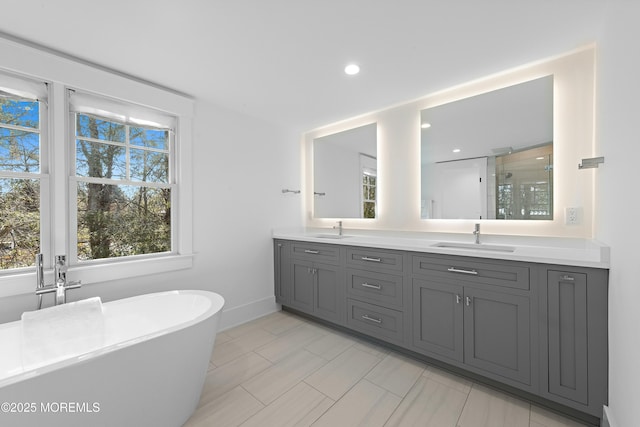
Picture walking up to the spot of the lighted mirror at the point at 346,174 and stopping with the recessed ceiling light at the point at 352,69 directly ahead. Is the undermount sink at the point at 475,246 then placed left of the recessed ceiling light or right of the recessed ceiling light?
left

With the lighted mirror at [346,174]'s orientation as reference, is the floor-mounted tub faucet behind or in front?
in front

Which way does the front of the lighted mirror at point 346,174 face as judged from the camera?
facing the viewer and to the left of the viewer

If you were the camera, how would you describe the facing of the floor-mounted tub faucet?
facing the viewer

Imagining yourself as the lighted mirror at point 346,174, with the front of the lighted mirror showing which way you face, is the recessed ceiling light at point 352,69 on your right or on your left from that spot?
on your left

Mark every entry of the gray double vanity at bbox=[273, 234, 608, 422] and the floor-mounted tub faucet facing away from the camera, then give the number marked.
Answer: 0

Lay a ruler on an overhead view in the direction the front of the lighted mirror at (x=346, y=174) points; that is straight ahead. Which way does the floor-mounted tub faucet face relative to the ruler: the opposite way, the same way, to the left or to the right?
to the left

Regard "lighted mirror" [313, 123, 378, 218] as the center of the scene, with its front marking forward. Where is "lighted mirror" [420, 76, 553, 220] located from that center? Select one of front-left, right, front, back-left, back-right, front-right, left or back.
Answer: left

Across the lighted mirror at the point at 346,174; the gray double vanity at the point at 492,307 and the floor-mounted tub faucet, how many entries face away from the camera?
0

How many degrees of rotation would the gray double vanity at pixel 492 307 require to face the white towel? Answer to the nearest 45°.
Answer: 0° — it already faces it

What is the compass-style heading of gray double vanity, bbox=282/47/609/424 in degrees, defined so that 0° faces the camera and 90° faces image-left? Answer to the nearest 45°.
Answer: approximately 45°

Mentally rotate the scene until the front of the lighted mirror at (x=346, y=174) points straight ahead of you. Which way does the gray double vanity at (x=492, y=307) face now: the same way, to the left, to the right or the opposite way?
the same way

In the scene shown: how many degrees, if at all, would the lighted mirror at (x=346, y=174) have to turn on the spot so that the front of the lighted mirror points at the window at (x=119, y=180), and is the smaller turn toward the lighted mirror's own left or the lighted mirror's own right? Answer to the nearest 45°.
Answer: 0° — it already faces it
